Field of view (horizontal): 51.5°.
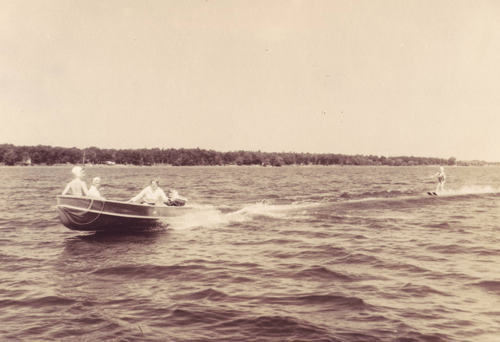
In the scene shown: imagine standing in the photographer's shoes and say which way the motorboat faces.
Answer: facing to the left of the viewer
